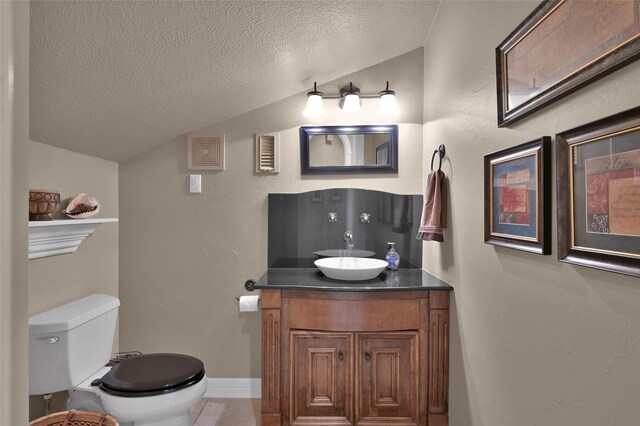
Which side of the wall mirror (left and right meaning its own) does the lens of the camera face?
front

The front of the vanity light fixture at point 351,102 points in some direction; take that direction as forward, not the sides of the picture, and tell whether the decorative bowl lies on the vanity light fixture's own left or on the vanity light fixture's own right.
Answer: on the vanity light fixture's own right

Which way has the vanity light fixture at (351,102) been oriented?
toward the camera

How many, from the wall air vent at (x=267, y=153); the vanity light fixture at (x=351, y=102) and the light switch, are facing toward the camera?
3

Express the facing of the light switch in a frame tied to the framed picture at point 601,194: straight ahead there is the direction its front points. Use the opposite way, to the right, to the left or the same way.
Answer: to the left

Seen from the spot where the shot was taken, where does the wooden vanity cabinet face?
facing the viewer

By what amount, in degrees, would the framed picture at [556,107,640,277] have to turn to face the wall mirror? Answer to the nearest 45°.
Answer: approximately 90° to its right

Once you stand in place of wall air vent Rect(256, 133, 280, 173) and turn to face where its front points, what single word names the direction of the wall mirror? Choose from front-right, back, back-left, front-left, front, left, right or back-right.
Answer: left

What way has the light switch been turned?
toward the camera

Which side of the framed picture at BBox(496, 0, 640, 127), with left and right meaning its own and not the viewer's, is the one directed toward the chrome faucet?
right

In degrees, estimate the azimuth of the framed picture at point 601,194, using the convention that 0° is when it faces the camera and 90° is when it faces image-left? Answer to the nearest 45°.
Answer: approximately 45°

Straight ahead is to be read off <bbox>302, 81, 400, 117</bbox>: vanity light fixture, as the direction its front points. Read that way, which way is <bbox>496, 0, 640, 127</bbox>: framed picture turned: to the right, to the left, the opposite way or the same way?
to the right

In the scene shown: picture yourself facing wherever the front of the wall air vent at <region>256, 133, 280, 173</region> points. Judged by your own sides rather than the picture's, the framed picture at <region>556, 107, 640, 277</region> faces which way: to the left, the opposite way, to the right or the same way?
to the right

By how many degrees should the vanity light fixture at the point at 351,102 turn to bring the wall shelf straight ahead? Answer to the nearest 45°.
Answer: approximately 45° to its right
